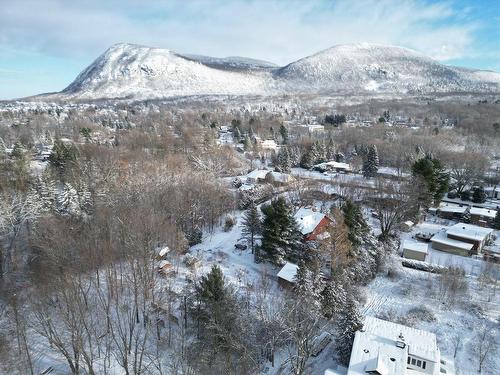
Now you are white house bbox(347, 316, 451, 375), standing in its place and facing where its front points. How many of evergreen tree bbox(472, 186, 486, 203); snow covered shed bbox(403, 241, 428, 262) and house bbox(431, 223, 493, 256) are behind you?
3

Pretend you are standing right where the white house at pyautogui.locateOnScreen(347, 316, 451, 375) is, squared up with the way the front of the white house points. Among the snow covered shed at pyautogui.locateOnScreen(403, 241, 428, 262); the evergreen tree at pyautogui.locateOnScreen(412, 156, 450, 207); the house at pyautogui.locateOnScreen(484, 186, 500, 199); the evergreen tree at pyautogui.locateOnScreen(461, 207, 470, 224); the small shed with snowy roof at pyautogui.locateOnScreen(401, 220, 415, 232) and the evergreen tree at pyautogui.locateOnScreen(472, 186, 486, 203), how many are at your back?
6

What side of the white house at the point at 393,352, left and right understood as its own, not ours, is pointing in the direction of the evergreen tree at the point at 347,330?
right

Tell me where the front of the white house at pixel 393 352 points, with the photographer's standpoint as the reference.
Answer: facing the viewer

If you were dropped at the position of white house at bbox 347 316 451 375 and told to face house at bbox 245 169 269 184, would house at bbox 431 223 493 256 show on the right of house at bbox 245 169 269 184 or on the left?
right

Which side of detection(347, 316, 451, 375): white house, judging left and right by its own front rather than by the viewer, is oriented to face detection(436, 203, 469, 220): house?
back

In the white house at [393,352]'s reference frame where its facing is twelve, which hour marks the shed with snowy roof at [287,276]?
The shed with snowy roof is roughly at 4 o'clock from the white house.

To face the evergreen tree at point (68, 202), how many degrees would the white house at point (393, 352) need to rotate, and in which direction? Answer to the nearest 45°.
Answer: approximately 90° to its right

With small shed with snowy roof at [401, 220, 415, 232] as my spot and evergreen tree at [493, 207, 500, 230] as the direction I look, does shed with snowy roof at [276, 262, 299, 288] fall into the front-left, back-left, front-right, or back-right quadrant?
back-right

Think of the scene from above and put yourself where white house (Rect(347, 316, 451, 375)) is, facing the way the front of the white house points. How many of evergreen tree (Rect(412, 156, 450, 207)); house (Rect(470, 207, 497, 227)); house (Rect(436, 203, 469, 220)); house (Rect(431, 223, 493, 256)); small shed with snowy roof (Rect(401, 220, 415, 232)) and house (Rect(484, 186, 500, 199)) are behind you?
6

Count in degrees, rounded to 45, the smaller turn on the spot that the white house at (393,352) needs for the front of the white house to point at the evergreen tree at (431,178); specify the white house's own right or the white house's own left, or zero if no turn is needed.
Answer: approximately 180°

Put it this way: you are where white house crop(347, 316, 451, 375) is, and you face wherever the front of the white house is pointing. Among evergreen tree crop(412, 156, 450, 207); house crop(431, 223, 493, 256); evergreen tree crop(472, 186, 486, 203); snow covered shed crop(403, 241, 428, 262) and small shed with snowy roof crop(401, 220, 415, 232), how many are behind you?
5
